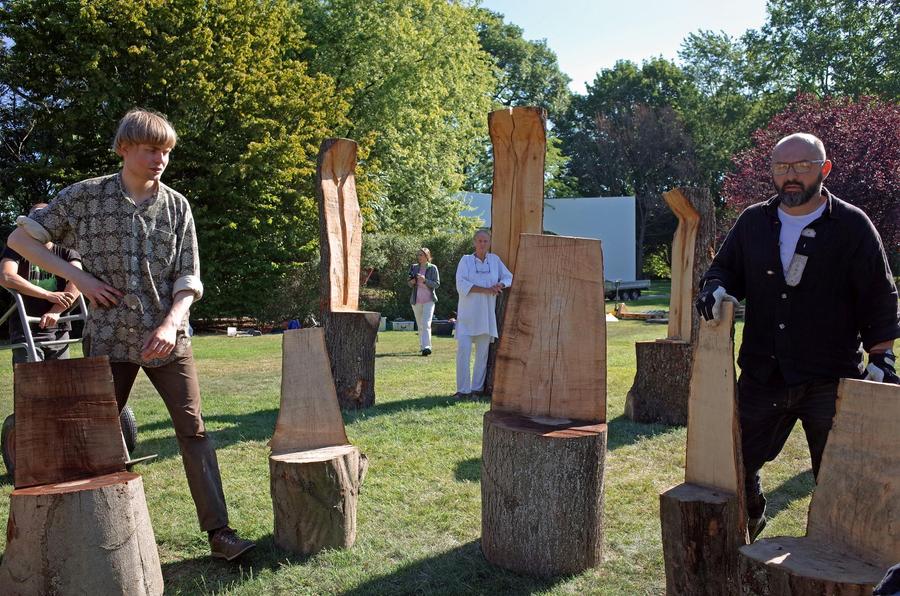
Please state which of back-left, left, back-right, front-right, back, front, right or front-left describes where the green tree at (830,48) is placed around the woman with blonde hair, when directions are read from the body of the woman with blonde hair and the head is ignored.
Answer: back-left

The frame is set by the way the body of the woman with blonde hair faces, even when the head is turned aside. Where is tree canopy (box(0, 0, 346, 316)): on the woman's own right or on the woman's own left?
on the woman's own right

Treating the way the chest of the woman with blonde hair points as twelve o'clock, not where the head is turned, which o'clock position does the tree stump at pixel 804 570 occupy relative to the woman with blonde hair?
The tree stump is roughly at 12 o'clock from the woman with blonde hair.

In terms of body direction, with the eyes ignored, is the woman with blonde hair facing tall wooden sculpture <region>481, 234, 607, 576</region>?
yes

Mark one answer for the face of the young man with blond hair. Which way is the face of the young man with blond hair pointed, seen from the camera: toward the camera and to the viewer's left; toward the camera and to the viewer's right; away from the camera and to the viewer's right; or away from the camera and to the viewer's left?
toward the camera and to the viewer's right

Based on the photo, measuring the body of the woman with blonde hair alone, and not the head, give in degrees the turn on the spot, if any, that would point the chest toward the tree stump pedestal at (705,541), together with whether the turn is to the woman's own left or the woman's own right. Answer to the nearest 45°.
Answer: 0° — they already face it

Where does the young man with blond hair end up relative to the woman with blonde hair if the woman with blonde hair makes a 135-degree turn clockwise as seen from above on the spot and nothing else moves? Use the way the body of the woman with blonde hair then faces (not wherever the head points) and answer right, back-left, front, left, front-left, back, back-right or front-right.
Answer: back-left

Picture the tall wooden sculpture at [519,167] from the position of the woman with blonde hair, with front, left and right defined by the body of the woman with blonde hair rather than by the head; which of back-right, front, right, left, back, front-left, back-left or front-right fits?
front

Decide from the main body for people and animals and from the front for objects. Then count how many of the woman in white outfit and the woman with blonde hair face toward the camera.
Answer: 2

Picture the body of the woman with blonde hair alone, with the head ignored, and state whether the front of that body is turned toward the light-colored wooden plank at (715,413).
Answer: yes

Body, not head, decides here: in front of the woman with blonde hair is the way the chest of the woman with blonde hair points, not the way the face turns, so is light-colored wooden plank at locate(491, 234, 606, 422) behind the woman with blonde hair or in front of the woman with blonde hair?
in front

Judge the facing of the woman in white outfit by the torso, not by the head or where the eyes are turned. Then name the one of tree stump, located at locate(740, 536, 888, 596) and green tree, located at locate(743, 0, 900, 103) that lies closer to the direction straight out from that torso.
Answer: the tree stump

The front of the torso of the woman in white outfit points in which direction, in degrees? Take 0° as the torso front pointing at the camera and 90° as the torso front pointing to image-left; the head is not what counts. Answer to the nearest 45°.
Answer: approximately 0°

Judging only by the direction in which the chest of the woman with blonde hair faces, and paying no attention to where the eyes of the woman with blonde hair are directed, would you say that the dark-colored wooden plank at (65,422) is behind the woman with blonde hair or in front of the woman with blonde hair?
in front
